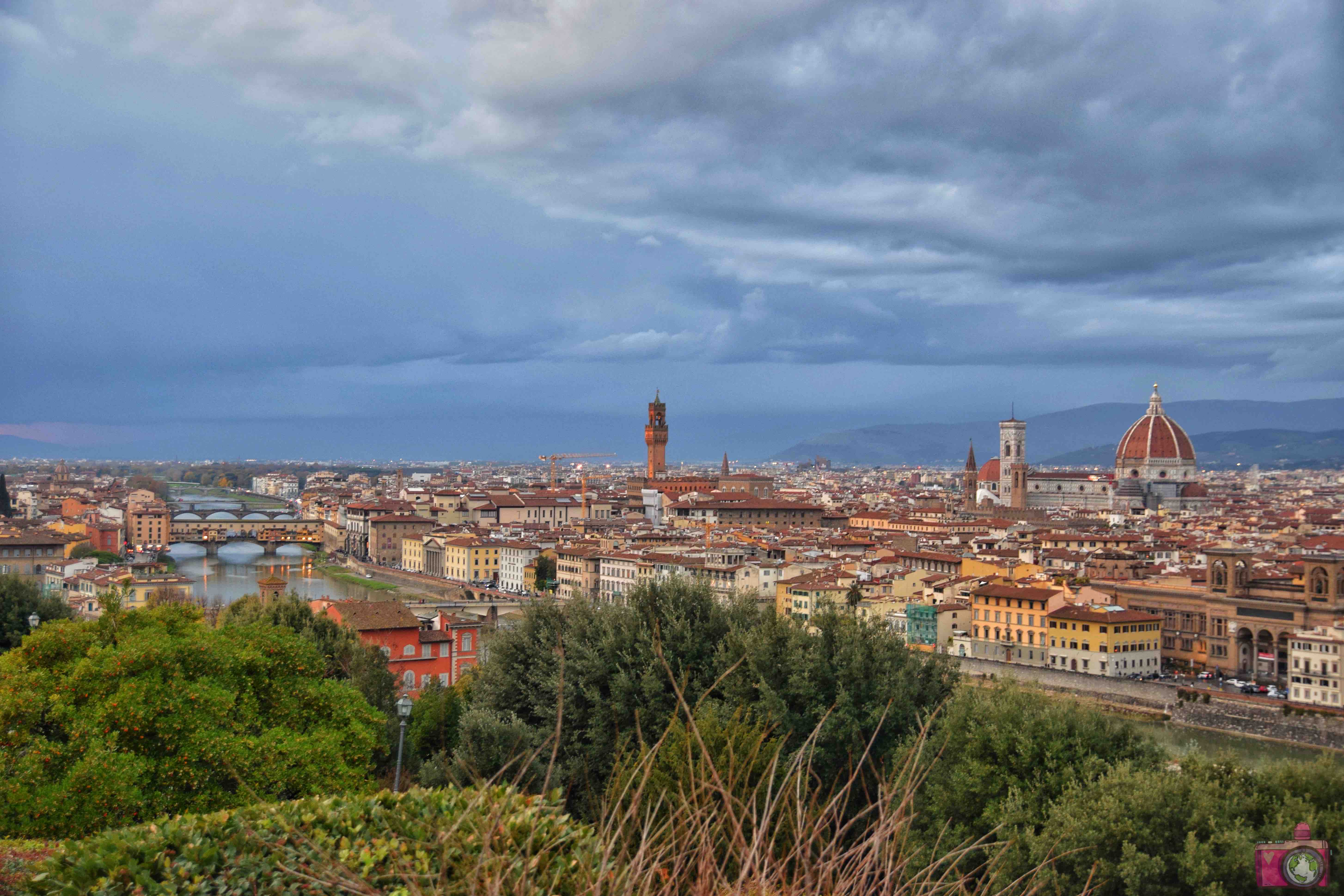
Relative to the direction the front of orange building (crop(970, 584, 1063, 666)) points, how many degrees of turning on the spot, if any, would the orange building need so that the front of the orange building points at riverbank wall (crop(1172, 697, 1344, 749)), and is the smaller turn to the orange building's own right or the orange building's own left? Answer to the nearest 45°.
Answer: approximately 45° to the orange building's own left

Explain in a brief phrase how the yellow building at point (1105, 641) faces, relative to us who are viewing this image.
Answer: facing the viewer and to the left of the viewer

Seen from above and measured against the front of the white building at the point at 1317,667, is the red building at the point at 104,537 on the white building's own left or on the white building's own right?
on the white building's own right

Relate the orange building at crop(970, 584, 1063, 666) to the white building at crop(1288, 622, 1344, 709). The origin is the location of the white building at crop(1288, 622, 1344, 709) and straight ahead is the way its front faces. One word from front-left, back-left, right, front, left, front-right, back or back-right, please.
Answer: right

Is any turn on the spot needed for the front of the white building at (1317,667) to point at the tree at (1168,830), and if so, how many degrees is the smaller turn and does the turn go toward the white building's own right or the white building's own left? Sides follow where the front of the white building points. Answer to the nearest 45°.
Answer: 0° — it already faces it

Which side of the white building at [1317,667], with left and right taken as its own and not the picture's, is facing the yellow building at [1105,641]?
right

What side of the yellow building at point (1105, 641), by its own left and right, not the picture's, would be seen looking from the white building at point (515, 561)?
right

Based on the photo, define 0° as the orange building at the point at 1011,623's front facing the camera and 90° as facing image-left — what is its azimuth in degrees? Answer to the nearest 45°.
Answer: approximately 0°

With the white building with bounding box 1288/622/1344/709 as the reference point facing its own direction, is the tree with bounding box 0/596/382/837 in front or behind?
in front

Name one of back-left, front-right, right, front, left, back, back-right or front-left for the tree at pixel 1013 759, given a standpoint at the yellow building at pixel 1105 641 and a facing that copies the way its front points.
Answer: front-left

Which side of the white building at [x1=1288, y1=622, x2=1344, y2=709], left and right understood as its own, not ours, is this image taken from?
front

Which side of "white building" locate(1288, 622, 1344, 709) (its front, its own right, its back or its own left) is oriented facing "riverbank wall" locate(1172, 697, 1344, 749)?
front

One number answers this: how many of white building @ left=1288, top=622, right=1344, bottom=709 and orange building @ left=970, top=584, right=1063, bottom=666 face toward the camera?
2

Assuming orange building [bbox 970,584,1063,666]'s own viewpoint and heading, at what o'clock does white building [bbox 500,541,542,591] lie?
The white building is roughly at 4 o'clock from the orange building.

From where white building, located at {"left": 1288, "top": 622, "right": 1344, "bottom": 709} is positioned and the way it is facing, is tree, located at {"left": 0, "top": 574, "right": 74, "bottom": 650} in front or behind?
in front

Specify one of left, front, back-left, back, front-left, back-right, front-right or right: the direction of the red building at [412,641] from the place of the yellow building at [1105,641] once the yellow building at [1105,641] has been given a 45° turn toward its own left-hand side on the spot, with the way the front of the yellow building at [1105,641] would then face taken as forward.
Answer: front-right
